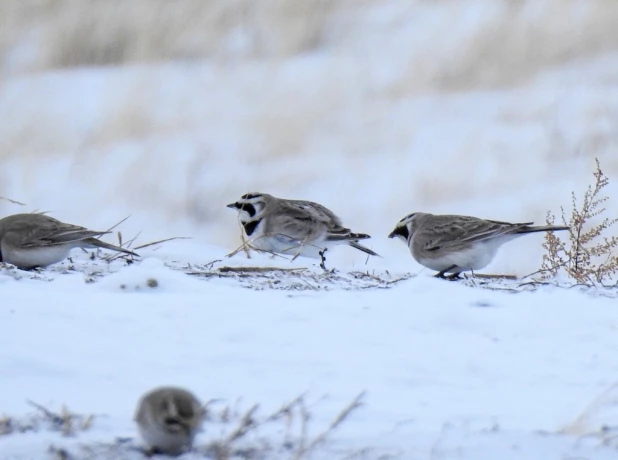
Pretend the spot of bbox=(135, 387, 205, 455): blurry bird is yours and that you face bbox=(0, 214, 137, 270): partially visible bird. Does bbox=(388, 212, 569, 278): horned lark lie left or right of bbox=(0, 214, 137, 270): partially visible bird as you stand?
right

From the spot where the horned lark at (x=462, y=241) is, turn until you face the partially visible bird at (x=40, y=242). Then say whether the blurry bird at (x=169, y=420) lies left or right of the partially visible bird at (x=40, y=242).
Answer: left

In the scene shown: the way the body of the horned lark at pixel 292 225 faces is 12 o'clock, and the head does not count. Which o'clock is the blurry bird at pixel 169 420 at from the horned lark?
The blurry bird is roughly at 9 o'clock from the horned lark.

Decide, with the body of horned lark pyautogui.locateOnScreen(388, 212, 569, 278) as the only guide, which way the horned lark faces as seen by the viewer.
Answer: to the viewer's left

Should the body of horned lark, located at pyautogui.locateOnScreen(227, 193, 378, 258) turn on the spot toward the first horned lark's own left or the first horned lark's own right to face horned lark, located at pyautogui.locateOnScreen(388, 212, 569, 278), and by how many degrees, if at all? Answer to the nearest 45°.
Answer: approximately 135° to the first horned lark's own left

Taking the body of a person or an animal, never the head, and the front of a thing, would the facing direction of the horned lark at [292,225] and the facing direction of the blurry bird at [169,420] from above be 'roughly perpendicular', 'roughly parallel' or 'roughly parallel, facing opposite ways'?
roughly perpendicular

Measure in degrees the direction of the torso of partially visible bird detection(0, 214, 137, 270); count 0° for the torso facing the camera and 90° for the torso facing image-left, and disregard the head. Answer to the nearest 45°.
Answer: approximately 90°

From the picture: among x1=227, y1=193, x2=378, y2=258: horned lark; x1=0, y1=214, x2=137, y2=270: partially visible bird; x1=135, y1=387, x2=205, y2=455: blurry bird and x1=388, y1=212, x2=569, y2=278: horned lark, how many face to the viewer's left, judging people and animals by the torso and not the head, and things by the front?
3

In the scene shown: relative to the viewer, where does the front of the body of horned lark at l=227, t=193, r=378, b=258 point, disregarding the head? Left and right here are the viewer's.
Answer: facing to the left of the viewer
